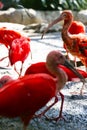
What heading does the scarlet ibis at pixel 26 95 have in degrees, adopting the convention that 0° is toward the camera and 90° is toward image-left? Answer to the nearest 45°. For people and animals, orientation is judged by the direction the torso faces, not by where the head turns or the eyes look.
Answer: approximately 270°

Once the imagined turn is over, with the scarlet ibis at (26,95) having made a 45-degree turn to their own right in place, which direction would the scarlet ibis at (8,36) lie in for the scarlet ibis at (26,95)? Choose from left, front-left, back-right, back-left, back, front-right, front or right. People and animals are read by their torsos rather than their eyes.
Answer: back-left
